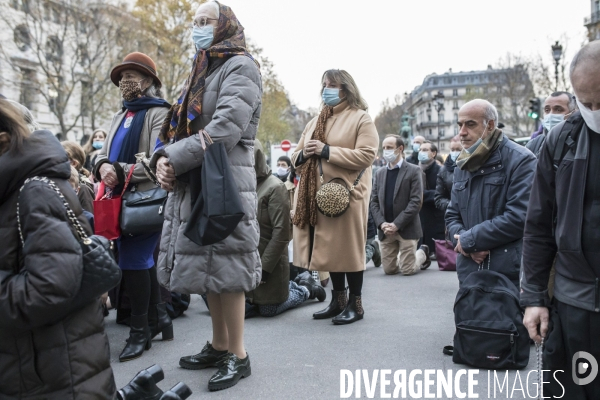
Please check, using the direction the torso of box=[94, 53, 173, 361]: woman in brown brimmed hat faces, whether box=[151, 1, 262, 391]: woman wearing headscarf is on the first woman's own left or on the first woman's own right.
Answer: on the first woman's own left

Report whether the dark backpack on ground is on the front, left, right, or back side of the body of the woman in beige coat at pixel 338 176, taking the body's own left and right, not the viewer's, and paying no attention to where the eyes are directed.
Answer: left

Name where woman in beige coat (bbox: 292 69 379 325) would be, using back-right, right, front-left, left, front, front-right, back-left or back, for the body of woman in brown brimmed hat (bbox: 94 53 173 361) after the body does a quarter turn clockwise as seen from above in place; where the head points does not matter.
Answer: back-right

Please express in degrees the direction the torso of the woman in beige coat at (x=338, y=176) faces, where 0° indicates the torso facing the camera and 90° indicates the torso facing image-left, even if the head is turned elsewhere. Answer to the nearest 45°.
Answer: approximately 45°
